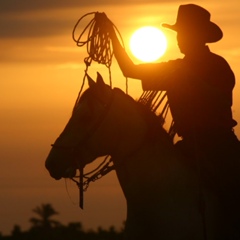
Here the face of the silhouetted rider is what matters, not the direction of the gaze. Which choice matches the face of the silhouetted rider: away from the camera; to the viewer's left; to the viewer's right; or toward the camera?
to the viewer's left

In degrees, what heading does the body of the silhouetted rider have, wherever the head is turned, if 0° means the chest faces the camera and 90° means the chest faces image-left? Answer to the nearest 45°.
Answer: approximately 90°
